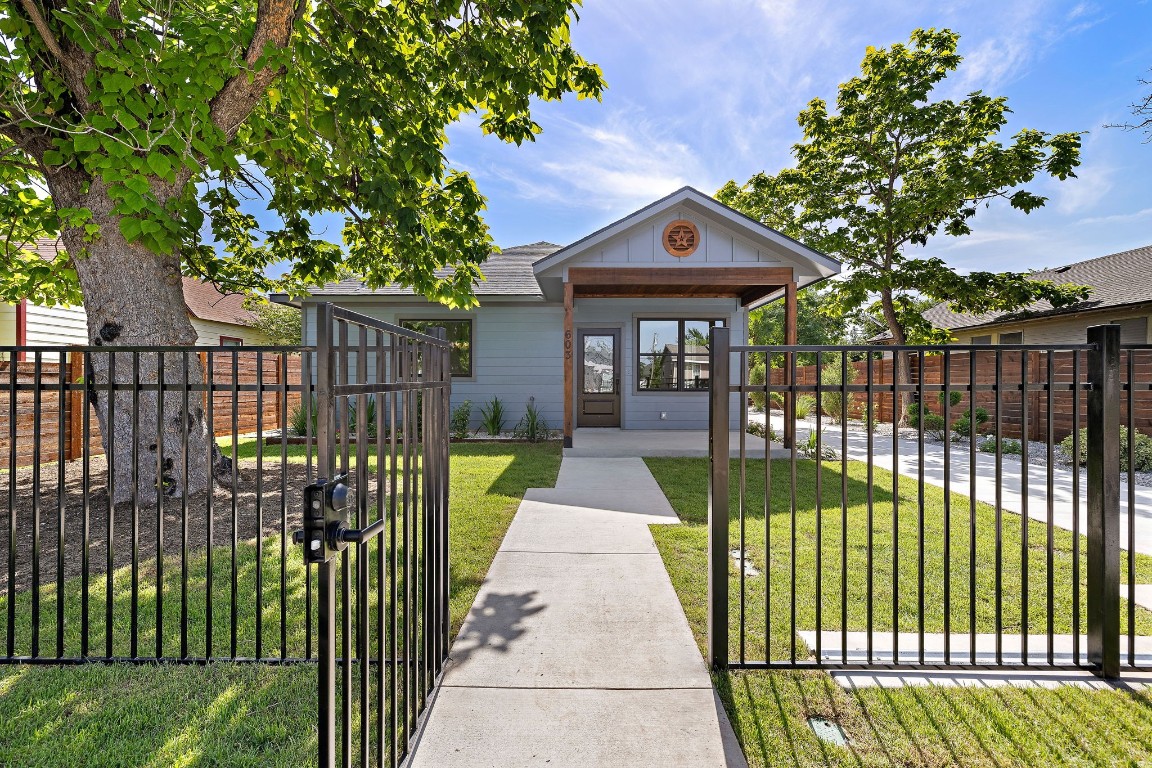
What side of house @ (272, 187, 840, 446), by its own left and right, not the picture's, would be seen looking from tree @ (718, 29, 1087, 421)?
left

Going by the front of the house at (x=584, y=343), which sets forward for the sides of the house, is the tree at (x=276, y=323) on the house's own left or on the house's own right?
on the house's own right

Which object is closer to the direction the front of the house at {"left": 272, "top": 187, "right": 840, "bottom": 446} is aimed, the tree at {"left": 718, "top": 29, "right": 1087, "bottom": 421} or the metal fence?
the metal fence

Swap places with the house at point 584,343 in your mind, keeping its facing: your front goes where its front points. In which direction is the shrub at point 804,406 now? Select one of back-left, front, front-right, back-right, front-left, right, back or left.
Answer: back-left

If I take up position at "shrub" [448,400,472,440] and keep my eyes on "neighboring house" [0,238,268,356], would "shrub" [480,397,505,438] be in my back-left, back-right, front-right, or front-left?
back-right

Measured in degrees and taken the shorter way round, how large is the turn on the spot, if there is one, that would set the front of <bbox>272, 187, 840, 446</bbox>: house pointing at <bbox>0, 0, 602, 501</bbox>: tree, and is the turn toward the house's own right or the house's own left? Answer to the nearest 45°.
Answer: approximately 45° to the house's own right

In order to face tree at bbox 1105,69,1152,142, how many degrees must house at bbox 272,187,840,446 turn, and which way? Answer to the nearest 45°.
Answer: approximately 45° to its left

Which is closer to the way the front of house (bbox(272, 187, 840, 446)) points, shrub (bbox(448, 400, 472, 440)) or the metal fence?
the metal fence

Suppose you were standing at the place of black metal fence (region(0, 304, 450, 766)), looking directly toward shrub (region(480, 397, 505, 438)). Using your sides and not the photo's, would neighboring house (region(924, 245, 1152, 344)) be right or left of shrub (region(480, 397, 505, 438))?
right

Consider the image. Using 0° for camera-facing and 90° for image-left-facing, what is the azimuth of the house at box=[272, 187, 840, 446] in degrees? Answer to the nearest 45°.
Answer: approximately 0°
